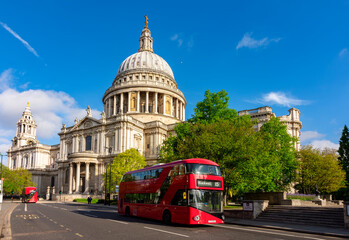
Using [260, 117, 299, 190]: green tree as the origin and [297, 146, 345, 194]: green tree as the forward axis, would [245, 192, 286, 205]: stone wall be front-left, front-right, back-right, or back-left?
back-right

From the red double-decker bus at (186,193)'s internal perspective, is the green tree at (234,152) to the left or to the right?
on its left

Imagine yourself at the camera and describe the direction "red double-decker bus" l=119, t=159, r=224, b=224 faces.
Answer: facing the viewer and to the right of the viewer

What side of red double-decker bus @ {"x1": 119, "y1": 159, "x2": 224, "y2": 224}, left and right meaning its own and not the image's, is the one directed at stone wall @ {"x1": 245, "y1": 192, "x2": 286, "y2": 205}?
left

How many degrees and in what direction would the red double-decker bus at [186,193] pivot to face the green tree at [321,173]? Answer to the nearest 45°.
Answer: approximately 90° to its left

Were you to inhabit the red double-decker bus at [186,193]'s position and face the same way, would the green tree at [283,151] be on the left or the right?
on its left
